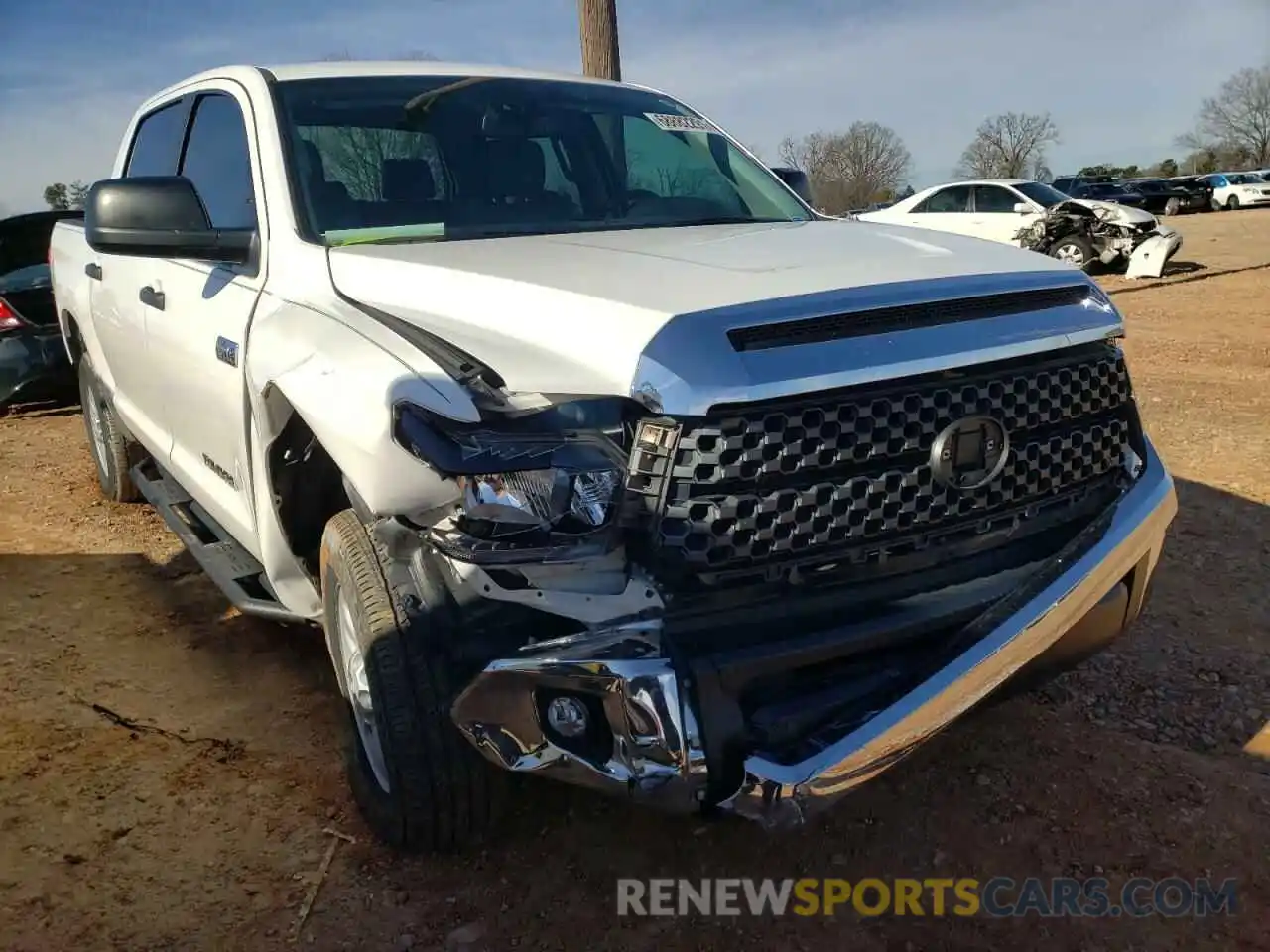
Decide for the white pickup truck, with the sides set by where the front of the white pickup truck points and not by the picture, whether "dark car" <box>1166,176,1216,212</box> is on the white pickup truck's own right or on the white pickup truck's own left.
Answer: on the white pickup truck's own left

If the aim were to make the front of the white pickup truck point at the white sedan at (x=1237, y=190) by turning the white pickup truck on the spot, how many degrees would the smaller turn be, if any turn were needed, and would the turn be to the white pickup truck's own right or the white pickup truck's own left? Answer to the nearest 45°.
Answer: approximately 90° to the white pickup truck's own left

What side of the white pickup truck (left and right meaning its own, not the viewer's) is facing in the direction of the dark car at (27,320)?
back

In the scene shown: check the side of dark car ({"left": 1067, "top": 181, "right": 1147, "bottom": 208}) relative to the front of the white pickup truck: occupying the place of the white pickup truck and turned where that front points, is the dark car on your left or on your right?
on your left

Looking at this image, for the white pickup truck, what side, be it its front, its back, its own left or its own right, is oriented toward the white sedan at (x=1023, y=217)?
left

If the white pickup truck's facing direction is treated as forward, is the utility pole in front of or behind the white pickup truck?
behind

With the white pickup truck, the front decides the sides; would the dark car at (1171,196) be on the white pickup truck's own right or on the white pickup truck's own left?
on the white pickup truck's own left
